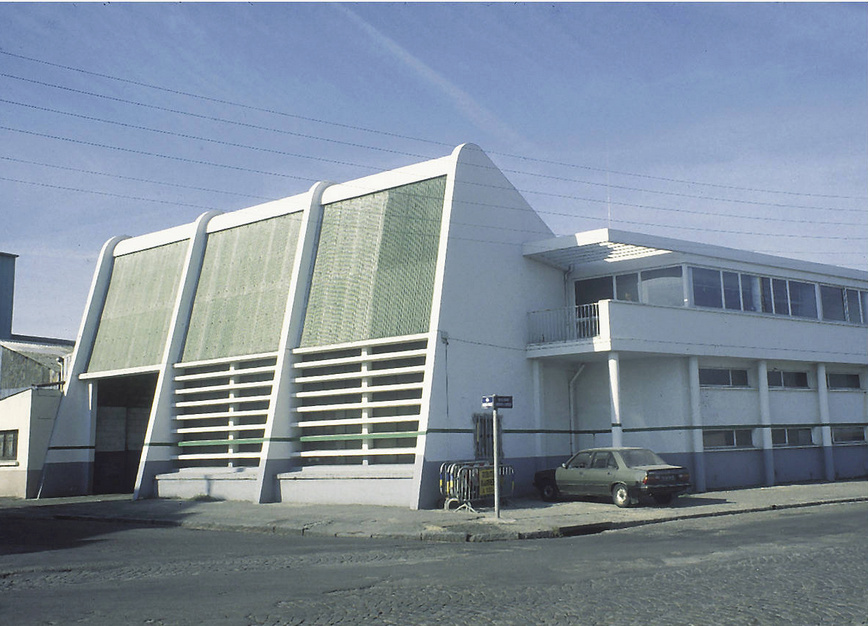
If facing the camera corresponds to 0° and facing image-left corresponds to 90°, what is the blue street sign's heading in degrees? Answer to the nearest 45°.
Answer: approximately 0°

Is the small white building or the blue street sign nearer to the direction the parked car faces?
the small white building

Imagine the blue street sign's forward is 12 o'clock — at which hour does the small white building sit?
The small white building is roughly at 4 o'clock from the blue street sign.

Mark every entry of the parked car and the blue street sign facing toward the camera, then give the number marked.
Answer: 1

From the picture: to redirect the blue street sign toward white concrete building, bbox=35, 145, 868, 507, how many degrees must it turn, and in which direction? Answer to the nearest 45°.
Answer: approximately 180°
